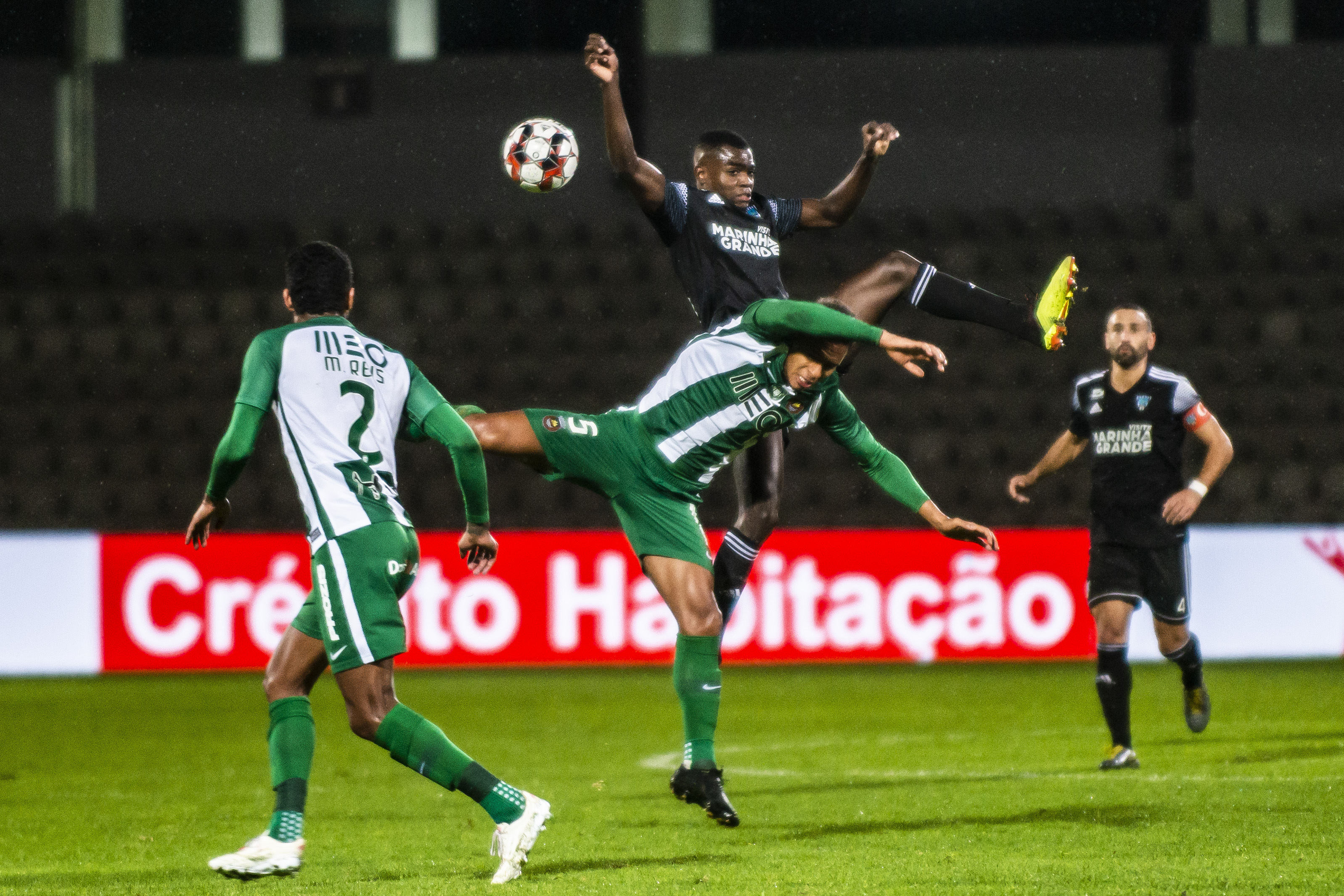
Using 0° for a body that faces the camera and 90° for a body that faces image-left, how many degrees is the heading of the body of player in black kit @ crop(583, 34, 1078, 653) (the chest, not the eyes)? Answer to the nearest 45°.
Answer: approximately 315°

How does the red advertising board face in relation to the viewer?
toward the camera

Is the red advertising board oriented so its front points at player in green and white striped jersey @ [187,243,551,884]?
yes

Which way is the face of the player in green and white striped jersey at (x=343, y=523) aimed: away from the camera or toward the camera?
away from the camera

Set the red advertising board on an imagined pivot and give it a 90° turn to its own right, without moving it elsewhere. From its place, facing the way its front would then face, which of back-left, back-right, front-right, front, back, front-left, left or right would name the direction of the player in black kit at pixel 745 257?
left

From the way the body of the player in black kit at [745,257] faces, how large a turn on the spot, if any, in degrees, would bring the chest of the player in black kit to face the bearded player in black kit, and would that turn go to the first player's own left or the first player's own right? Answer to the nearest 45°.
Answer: approximately 90° to the first player's own left

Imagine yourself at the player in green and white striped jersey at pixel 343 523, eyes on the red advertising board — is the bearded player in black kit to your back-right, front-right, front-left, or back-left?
front-right

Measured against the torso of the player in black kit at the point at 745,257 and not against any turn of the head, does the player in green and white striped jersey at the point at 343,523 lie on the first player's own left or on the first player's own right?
on the first player's own right

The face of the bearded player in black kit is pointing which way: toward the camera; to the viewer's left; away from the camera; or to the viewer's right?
toward the camera

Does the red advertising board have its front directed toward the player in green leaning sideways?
yes

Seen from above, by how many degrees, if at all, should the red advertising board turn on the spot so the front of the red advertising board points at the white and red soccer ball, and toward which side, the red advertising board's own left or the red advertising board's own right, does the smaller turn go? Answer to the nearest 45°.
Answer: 0° — it already faces it
